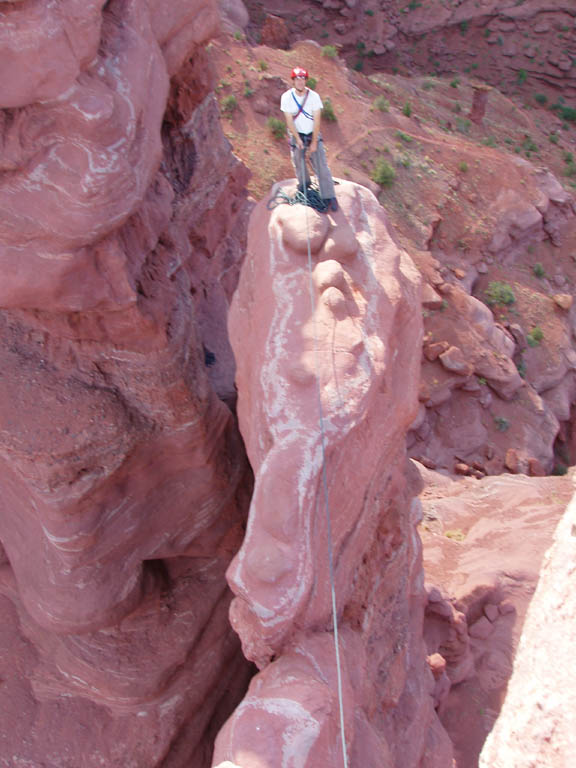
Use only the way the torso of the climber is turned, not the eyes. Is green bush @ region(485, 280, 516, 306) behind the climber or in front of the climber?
behind

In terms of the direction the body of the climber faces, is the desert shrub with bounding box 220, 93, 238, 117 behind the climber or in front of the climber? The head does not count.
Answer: behind

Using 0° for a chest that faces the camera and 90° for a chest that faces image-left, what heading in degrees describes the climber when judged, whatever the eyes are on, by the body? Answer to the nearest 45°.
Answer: approximately 0°

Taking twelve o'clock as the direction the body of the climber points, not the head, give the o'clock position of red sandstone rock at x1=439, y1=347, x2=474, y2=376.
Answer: The red sandstone rock is roughly at 7 o'clock from the climber.

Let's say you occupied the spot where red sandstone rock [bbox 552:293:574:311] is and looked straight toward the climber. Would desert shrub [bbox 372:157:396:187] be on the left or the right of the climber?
right

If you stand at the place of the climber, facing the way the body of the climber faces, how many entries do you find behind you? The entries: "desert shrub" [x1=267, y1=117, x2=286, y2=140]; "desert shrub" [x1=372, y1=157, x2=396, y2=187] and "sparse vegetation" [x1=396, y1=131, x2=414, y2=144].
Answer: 3

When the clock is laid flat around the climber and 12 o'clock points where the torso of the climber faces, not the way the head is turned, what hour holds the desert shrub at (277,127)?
The desert shrub is roughly at 6 o'clock from the climber.

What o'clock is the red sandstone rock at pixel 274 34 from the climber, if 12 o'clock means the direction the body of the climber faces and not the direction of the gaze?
The red sandstone rock is roughly at 6 o'clock from the climber.

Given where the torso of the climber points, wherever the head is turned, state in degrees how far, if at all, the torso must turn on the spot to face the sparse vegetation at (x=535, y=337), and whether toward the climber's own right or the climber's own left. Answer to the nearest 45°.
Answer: approximately 135° to the climber's own left

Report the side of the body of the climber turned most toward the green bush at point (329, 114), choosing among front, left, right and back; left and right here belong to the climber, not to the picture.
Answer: back

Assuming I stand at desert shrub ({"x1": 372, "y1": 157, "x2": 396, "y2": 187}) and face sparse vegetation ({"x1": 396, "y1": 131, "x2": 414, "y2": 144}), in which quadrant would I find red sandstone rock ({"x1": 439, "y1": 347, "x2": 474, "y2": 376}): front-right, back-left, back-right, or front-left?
back-right

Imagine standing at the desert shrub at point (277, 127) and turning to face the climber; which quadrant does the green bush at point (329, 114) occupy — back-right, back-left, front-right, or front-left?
back-left
